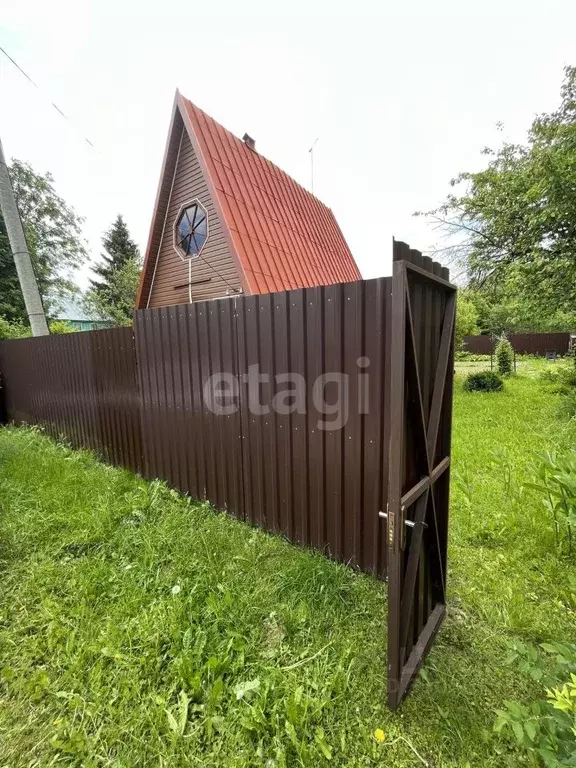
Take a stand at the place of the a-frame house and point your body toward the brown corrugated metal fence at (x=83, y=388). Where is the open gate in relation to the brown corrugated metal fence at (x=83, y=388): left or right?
left

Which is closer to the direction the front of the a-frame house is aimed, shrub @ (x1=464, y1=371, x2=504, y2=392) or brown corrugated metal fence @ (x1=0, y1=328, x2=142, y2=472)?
the brown corrugated metal fence

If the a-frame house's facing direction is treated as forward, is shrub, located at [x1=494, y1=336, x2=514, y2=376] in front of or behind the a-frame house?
behind

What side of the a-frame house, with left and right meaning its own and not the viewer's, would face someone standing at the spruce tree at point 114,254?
right

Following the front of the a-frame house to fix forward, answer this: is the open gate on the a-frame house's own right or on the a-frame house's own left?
on the a-frame house's own left

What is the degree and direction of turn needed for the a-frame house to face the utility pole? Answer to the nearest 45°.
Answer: approximately 45° to its right

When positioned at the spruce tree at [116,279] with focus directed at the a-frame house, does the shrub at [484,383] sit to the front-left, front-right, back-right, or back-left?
front-left

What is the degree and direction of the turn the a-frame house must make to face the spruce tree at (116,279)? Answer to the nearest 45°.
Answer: approximately 90° to its right

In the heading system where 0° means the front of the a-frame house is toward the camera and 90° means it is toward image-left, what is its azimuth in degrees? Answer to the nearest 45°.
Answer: approximately 45°

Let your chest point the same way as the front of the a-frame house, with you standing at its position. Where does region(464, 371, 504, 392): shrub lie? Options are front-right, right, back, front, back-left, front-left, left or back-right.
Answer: back-left

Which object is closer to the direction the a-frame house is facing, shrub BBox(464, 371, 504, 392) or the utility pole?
the utility pole

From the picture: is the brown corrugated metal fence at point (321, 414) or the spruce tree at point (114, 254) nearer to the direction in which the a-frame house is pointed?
the brown corrugated metal fence
